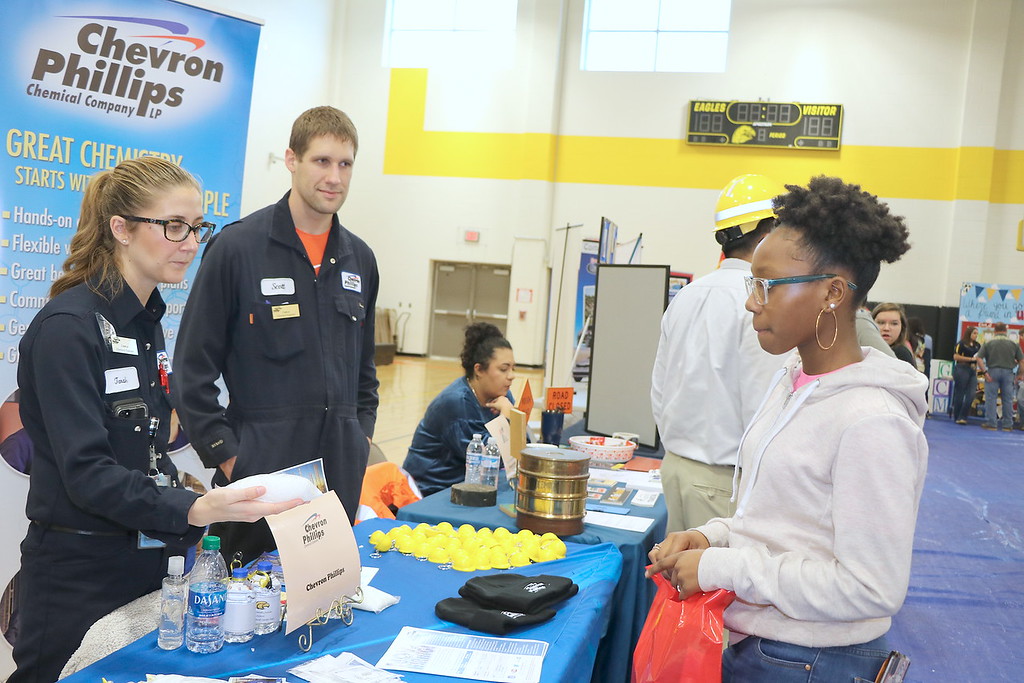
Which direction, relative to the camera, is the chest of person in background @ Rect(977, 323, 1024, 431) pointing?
away from the camera

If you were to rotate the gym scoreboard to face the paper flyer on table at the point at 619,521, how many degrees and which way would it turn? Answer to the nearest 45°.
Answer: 0° — it already faces it

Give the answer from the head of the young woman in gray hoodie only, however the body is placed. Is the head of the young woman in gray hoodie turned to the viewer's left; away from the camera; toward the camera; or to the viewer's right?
to the viewer's left

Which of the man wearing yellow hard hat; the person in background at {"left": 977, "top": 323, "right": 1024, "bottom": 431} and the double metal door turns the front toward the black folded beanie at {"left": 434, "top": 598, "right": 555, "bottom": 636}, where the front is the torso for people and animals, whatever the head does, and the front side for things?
the double metal door

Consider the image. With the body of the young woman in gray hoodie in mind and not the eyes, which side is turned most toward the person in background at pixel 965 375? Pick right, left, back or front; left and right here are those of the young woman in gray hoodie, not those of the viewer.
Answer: right

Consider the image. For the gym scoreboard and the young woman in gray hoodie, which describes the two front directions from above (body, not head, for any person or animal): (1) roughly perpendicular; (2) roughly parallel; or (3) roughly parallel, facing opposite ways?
roughly perpendicular

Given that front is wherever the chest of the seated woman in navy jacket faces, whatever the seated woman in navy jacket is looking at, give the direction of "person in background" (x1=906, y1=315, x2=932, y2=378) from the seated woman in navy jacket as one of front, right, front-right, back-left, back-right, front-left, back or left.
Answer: front-left

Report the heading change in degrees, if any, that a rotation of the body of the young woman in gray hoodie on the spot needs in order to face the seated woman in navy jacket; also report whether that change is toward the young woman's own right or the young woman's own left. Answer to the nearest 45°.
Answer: approximately 45° to the young woman's own right

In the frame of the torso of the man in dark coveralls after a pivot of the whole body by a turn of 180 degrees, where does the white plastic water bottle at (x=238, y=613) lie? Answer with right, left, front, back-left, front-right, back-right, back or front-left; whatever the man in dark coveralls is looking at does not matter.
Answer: back-left

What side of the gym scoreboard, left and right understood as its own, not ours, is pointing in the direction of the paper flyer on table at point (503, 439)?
front

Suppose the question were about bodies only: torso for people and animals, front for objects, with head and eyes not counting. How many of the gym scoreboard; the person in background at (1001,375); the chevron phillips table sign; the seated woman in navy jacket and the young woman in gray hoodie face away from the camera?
1

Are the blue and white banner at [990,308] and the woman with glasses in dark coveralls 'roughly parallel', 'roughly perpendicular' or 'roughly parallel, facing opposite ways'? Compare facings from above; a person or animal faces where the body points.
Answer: roughly perpendicular

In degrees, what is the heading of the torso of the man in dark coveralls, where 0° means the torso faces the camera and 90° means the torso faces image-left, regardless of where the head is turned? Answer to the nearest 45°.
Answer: approximately 315°

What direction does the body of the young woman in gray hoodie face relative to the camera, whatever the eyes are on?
to the viewer's left

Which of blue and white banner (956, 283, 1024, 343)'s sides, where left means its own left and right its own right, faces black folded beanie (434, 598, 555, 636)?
front
